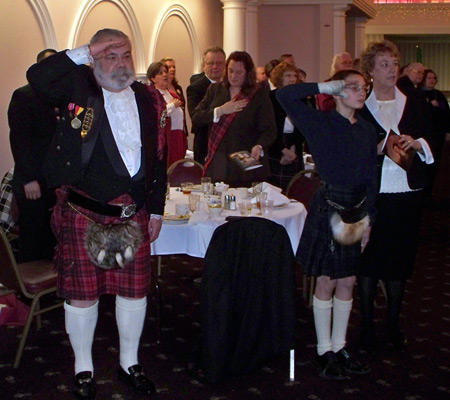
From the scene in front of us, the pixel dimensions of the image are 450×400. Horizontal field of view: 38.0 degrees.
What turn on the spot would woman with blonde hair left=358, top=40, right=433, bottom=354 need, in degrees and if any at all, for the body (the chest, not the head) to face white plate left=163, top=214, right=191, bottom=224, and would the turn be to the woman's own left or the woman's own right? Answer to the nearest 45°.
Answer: approximately 90° to the woman's own right

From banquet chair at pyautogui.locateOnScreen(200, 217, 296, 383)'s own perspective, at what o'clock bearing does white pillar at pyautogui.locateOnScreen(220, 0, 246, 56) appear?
The white pillar is roughly at 12 o'clock from the banquet chair.

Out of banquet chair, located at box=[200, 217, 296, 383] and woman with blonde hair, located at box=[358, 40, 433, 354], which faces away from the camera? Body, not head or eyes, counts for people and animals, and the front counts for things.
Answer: the banquet chair

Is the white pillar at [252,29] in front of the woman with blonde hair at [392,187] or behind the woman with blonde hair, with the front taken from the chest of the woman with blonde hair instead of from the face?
behind

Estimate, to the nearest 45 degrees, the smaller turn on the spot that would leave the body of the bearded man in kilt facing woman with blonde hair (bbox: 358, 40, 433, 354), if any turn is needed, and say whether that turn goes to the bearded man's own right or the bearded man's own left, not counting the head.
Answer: approximately 45° to the bearded man's own left

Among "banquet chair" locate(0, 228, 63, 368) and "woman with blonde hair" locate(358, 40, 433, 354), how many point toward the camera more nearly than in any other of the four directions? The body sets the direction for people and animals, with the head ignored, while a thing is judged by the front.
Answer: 1

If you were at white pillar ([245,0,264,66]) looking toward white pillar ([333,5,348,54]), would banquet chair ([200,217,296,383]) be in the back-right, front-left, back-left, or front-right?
back-right

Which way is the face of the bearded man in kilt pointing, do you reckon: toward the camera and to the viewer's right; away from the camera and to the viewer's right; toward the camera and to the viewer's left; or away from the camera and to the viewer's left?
toward the camera and to the viewer's right

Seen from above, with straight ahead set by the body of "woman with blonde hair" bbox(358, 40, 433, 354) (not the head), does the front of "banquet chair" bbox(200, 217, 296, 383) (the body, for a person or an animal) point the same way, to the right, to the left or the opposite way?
the opposite way

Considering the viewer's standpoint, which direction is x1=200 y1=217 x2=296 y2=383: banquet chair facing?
facing away from the viewer
